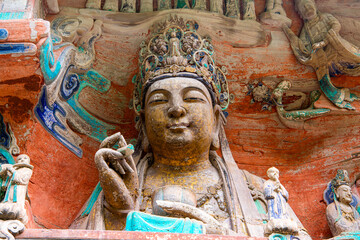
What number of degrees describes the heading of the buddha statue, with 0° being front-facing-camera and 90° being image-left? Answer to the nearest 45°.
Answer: approximately 0°

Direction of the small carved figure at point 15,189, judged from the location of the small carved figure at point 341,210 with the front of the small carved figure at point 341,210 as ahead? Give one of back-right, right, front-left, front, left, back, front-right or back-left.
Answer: right

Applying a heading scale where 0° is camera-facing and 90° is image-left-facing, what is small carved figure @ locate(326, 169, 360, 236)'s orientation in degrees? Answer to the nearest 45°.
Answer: approximately 315°

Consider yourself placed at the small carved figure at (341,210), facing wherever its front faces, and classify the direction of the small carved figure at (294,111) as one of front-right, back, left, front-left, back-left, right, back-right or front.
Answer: back

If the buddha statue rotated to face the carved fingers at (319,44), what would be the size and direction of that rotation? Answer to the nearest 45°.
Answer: approximately 135° to its left

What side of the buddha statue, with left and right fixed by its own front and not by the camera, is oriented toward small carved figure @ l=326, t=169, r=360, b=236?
left

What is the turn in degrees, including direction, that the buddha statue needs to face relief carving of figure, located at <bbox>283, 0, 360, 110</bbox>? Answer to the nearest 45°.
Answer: approximately 135° to its left

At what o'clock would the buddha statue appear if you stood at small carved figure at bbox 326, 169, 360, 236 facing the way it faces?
The buddha statue is roughly at 4 o'clock from the small carved figure.
